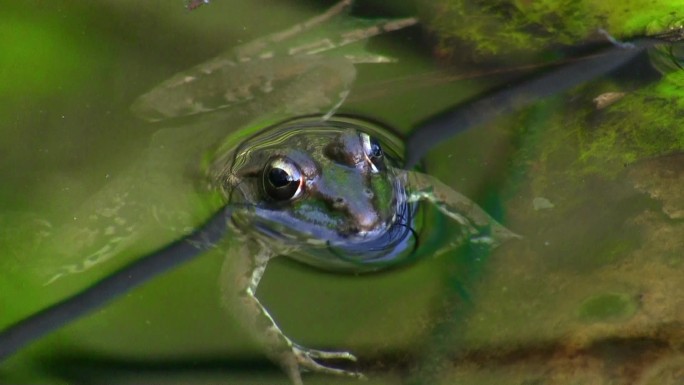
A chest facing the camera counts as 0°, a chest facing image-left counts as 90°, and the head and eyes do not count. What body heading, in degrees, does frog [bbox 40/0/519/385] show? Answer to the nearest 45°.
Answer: approximately 315°
